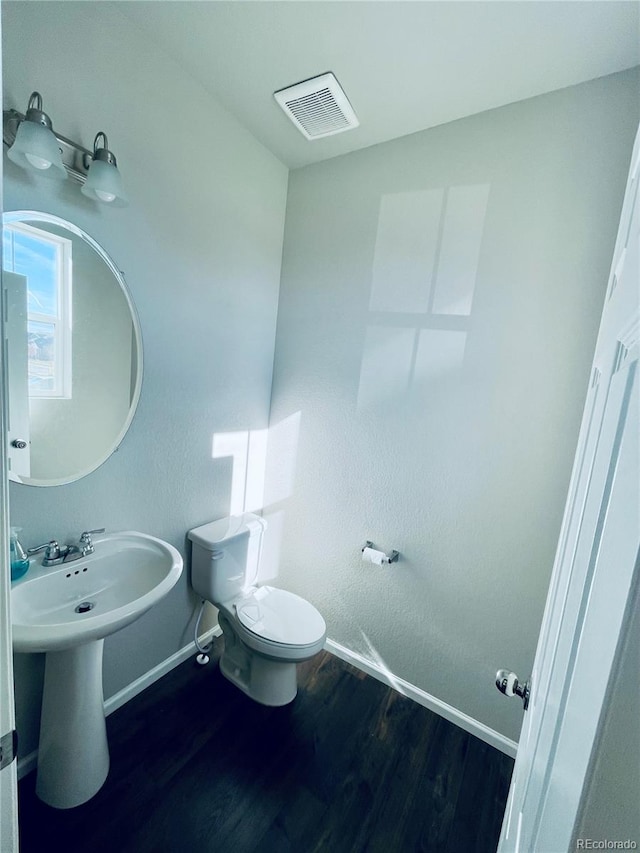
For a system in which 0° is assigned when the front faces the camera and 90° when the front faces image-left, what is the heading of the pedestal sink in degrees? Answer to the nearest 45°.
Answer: approximately 315°

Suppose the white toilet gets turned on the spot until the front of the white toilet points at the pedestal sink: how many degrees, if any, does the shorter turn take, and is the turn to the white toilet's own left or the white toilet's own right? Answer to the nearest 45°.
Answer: approximately 90° to the white toilet's own right

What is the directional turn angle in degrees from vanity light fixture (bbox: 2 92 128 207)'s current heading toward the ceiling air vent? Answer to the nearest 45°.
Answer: approximately 45° to its left

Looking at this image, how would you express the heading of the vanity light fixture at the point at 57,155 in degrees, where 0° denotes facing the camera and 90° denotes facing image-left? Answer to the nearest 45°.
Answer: approximately 315°
